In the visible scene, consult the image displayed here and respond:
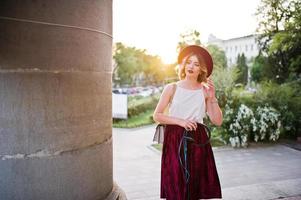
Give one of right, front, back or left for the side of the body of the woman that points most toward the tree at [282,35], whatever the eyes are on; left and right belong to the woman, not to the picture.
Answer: back

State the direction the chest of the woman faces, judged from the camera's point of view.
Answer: toward the camera

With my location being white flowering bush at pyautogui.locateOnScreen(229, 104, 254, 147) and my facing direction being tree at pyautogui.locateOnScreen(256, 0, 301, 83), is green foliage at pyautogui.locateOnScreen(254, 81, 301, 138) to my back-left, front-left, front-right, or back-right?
front-right

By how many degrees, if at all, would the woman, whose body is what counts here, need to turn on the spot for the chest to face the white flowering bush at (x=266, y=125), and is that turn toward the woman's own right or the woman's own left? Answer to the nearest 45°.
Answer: approximately 180°

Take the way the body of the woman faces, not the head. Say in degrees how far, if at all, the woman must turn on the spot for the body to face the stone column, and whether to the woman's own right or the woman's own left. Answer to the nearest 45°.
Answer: approximately 45° to the woman's own right

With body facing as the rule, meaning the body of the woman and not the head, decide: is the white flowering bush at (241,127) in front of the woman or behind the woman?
behind

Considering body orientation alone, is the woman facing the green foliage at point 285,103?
no

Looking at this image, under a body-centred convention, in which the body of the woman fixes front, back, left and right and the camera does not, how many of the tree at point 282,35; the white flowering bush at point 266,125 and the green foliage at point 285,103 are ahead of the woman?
0

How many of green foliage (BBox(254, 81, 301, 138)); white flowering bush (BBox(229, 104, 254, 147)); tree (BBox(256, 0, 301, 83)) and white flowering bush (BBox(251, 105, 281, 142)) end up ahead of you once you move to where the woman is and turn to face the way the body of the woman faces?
0

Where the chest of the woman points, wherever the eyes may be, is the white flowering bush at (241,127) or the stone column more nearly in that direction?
the stone column

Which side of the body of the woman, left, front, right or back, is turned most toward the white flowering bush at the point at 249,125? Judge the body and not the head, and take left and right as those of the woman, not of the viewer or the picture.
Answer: back
